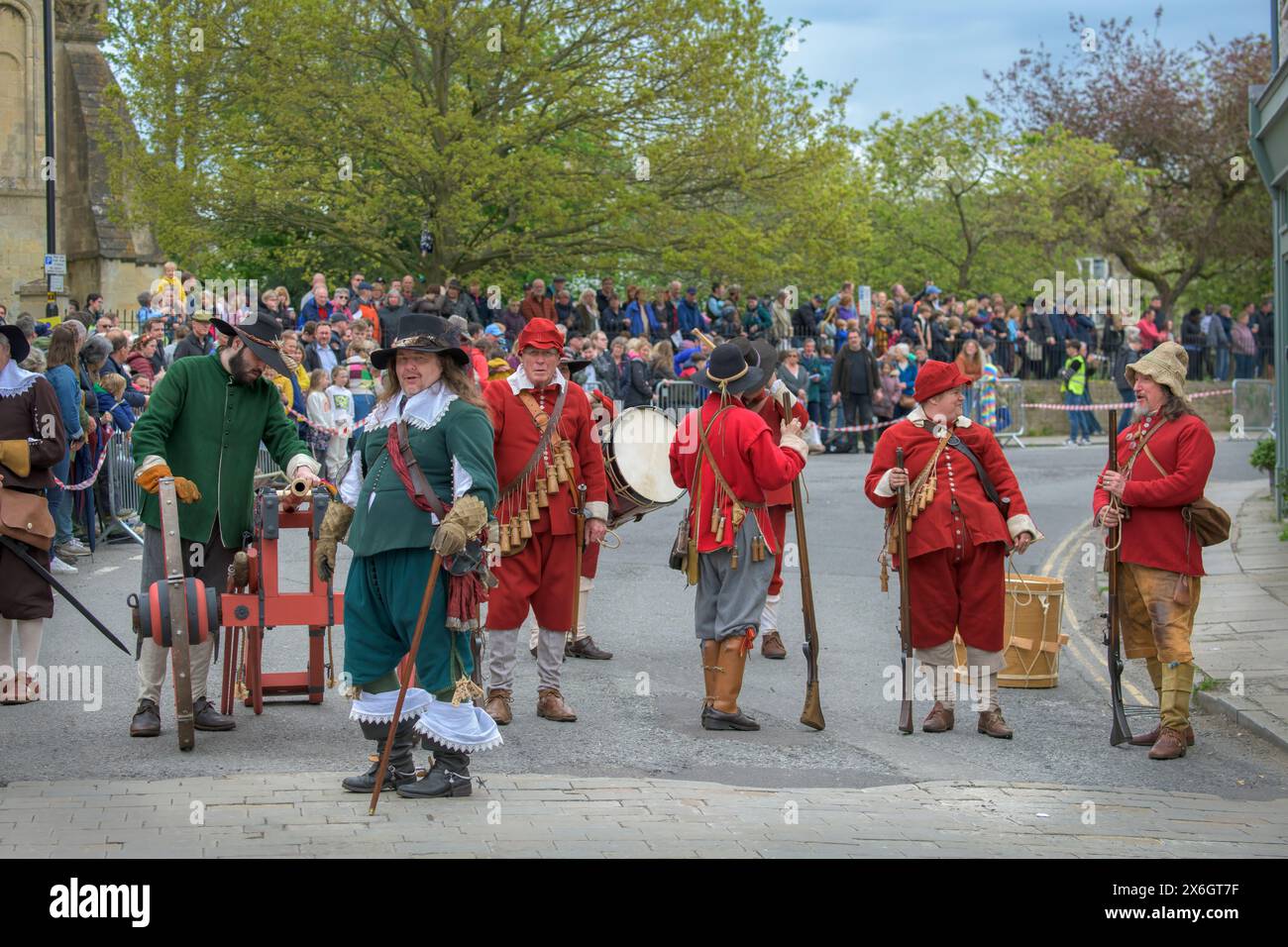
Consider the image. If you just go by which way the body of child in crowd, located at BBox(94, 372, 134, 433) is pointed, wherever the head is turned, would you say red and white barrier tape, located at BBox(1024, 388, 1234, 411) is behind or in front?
in front

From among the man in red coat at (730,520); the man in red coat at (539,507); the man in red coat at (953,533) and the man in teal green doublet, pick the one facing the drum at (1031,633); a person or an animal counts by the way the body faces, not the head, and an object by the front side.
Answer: the man in red coat at (730,520)

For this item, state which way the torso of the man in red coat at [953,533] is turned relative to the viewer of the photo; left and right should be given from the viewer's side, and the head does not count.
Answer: facing the viewer

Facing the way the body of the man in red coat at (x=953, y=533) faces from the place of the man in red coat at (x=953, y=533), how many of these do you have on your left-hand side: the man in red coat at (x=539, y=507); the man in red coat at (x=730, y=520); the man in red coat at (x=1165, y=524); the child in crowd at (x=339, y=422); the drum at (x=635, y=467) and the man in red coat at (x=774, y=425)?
1

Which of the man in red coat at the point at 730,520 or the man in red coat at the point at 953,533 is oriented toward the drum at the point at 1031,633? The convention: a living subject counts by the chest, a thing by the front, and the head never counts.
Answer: the man in red coat at the point at 730,520

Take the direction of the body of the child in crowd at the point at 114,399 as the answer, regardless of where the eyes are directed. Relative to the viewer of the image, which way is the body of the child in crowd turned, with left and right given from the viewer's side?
facing to the right of the viewer

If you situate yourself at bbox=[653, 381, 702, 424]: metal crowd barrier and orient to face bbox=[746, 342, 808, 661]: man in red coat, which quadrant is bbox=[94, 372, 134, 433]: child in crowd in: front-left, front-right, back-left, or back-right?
front-right

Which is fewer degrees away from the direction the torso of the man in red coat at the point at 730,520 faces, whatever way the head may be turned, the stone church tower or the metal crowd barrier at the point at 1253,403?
the metal crowd barrier

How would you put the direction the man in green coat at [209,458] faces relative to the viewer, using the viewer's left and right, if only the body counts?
facing the viewer and to the right of the viewer

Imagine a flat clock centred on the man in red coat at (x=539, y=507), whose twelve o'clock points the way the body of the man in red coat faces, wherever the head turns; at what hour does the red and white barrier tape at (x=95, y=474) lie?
The red and white barrier tape is roughly at 5 o'clock from the man in red coat.

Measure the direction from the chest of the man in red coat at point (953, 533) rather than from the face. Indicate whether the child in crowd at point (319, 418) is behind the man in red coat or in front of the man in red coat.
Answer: behind

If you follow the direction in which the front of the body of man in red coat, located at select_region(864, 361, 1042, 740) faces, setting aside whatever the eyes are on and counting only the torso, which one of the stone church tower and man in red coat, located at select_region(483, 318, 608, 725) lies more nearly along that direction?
the man in red coat

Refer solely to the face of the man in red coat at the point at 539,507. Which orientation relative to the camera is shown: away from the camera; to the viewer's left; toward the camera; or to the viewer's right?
toward the camera

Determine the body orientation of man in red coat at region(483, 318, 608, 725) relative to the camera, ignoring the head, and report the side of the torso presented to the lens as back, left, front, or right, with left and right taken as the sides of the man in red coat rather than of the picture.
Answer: front

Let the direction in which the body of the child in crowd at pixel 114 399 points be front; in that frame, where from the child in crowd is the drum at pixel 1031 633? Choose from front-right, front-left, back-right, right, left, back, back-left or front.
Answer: front-right
